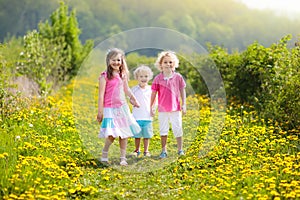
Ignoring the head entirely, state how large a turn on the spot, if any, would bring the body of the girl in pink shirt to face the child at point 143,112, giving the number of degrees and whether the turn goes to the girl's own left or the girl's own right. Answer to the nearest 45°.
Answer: approximately 135° to the girl's own left

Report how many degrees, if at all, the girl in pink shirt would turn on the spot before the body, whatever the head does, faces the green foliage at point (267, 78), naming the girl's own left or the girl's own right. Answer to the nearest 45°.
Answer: approximately 135° to the girl's own left

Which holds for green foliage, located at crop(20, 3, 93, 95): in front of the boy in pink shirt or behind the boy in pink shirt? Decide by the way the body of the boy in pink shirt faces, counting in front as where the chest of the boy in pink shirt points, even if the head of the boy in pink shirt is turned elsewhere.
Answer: behind

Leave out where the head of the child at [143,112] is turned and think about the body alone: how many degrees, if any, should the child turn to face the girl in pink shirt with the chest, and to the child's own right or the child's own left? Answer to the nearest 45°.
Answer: approximately 45° to the child's own right

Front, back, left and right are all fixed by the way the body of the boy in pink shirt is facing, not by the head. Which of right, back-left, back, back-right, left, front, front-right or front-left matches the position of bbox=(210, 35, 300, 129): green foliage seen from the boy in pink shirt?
back-left

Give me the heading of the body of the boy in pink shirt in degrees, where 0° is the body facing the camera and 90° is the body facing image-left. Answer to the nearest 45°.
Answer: approximately 0°
